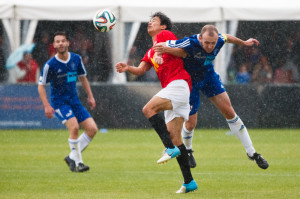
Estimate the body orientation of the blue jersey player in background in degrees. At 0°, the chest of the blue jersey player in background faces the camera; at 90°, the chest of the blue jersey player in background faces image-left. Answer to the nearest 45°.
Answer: approximately 0°

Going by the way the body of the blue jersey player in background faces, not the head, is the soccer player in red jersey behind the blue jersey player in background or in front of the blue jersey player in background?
in front

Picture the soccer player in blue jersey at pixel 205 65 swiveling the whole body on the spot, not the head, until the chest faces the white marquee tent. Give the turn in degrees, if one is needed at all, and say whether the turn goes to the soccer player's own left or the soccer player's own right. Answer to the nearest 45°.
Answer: approximately 180°

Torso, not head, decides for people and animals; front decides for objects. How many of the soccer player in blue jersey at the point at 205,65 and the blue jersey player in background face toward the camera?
2

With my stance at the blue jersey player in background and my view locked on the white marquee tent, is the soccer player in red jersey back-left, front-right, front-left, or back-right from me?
back-right

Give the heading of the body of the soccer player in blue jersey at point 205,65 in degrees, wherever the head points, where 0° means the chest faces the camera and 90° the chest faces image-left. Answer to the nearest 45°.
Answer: approximately 0°

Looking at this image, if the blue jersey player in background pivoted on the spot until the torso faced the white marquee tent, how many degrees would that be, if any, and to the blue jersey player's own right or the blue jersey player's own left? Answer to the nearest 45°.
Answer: approximately 180°

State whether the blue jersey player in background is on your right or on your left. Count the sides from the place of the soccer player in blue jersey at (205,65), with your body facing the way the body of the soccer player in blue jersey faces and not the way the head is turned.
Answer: on your right
